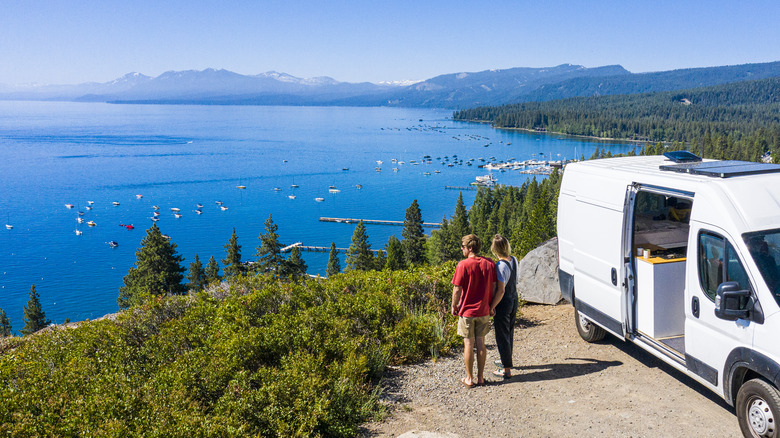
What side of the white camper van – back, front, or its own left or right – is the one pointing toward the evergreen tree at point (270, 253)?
back

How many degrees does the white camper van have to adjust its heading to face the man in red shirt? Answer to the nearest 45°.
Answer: approximately 135° to its right

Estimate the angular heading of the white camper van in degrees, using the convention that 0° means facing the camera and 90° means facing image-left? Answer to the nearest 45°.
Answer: approximately 315°

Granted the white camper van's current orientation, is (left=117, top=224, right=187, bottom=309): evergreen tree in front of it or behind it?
behind
